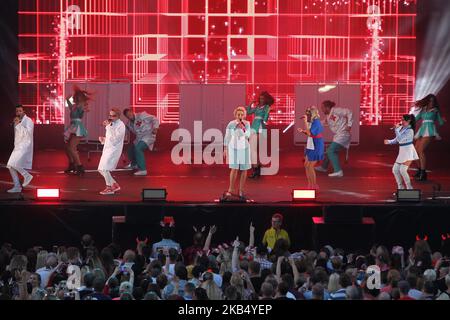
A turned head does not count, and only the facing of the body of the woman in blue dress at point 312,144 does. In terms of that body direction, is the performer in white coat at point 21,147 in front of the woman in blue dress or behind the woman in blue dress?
in front

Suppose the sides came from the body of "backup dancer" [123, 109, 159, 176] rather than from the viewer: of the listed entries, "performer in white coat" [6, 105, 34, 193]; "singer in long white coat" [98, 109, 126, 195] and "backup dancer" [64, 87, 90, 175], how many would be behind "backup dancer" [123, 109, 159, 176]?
0

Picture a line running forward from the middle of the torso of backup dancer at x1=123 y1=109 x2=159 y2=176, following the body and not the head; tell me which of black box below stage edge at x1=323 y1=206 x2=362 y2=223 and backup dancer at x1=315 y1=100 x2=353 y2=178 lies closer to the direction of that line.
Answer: the black box below stage edge

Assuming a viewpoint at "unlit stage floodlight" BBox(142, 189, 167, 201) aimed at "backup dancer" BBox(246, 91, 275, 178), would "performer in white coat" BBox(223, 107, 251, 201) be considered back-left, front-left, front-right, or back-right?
front-right

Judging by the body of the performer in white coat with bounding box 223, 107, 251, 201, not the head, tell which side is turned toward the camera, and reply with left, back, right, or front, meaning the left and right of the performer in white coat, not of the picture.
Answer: front

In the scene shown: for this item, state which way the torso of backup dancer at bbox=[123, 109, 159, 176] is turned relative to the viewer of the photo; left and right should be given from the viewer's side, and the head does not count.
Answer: facing the viewer and to the left of the viewer

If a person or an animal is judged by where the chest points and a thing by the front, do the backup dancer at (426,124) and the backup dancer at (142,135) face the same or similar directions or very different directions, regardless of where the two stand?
same or similar directions

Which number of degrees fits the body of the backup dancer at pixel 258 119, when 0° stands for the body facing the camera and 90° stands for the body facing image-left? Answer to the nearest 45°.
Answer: approximately 45°

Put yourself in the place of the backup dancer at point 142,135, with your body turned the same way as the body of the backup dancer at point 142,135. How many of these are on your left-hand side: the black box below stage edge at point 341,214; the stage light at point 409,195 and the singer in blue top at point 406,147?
3

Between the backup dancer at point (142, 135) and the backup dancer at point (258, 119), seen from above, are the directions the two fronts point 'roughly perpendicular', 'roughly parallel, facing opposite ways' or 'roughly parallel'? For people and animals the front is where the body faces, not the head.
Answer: roughly parallel

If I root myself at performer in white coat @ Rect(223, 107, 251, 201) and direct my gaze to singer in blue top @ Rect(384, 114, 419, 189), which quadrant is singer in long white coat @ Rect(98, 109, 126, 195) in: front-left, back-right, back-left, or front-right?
back-left
